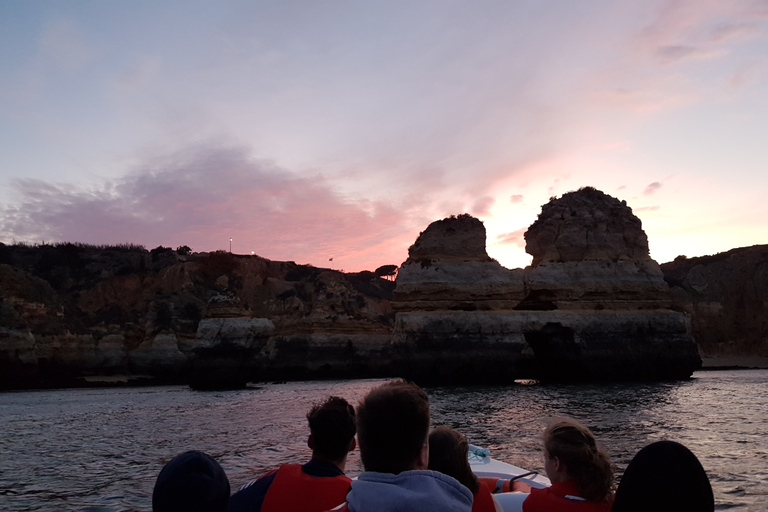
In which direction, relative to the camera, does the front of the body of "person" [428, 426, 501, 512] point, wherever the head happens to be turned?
away from the camera

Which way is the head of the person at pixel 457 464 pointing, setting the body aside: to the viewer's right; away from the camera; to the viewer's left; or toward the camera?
away from the camera

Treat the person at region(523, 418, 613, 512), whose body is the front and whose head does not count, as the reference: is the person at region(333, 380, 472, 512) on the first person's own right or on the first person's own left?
on the first person's own left

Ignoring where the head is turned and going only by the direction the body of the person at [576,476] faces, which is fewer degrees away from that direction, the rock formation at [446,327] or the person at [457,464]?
the rock formation

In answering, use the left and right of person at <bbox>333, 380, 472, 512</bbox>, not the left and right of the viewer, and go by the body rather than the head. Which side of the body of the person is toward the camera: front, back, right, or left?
back

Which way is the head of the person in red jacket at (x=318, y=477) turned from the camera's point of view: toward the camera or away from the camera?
away from the camera

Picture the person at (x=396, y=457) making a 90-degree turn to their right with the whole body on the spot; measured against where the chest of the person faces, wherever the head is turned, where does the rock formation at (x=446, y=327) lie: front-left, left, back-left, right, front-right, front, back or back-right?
left

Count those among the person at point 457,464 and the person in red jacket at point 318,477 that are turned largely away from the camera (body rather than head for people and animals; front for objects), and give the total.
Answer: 2

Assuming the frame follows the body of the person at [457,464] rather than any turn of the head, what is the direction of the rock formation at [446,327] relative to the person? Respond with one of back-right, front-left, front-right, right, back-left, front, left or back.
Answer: front

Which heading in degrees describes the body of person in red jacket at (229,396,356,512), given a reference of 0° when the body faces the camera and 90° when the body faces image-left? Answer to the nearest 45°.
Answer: approximately 180°

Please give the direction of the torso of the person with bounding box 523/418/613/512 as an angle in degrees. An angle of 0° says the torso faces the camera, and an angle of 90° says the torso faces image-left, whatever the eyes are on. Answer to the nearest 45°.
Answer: approximately 135°

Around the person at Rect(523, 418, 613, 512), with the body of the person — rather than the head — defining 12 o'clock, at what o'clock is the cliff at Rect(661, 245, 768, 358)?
The cliff is roughly at 2 o'clock from the person.

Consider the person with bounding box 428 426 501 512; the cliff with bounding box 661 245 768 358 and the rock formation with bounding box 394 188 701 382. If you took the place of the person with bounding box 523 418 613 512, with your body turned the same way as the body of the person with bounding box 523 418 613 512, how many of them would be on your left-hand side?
1

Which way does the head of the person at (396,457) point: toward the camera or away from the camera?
away from the camera
